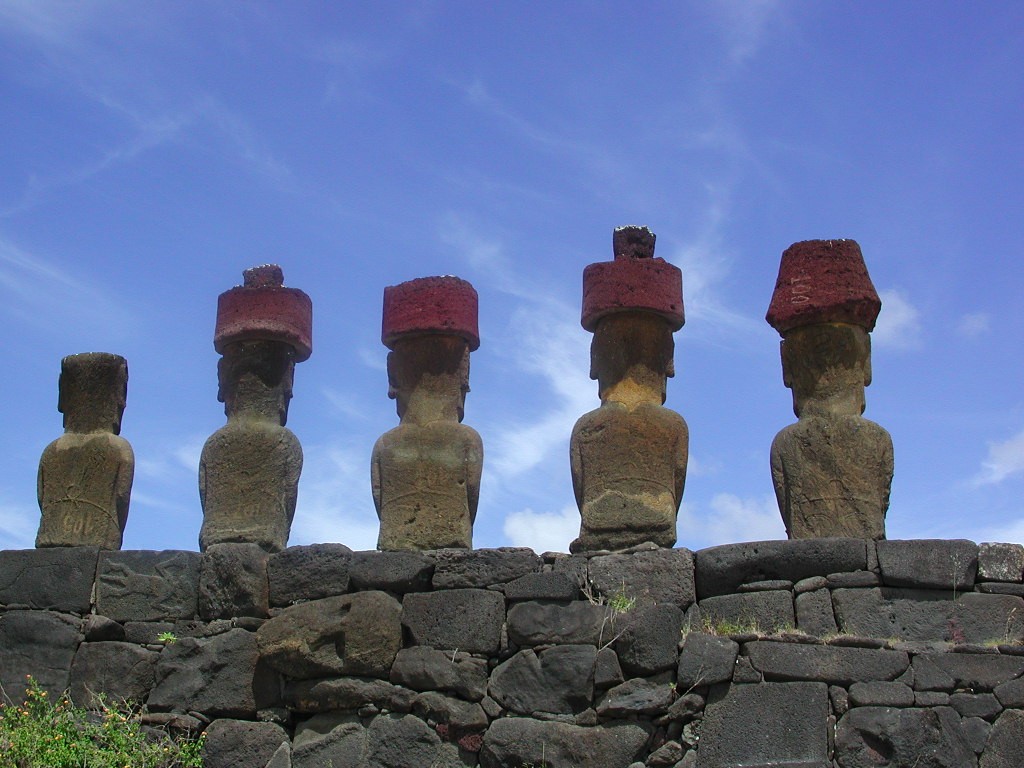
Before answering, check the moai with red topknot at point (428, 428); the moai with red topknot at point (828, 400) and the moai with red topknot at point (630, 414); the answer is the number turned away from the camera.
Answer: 3

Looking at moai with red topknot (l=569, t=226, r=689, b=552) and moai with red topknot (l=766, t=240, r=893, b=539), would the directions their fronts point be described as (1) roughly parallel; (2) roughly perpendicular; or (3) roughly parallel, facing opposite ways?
roughly parallel

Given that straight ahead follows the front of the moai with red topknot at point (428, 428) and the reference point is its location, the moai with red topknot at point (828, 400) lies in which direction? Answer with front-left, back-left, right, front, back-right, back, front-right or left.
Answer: right

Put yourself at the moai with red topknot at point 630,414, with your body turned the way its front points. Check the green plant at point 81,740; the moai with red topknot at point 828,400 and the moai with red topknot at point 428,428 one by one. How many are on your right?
1

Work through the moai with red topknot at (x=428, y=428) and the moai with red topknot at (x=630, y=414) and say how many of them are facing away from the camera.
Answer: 2

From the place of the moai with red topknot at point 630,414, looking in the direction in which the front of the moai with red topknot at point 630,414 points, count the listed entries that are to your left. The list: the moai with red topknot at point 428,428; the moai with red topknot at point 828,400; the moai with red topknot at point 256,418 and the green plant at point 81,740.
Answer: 3

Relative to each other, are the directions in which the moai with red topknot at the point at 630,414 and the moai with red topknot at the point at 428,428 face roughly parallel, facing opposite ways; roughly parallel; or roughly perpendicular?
roughly parallel

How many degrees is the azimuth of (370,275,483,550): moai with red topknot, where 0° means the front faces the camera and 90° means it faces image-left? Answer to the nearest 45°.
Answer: approximately 180°

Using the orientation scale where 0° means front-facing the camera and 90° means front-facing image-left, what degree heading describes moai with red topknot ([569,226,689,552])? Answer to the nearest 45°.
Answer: approximately 180°

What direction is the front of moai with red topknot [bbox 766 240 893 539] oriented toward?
away from the camera

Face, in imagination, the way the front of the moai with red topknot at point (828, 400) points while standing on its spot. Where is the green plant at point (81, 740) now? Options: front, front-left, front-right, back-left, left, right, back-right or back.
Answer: left

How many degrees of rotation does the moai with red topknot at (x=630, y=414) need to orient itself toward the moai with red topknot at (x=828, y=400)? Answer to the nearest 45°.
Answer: approximately 90° to its right

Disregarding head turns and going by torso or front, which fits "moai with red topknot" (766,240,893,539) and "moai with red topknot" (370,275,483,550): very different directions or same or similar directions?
same or similar directions

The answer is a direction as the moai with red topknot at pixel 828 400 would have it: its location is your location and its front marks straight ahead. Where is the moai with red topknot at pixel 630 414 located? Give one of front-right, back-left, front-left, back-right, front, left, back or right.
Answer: left

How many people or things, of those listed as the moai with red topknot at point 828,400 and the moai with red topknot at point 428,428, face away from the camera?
2
